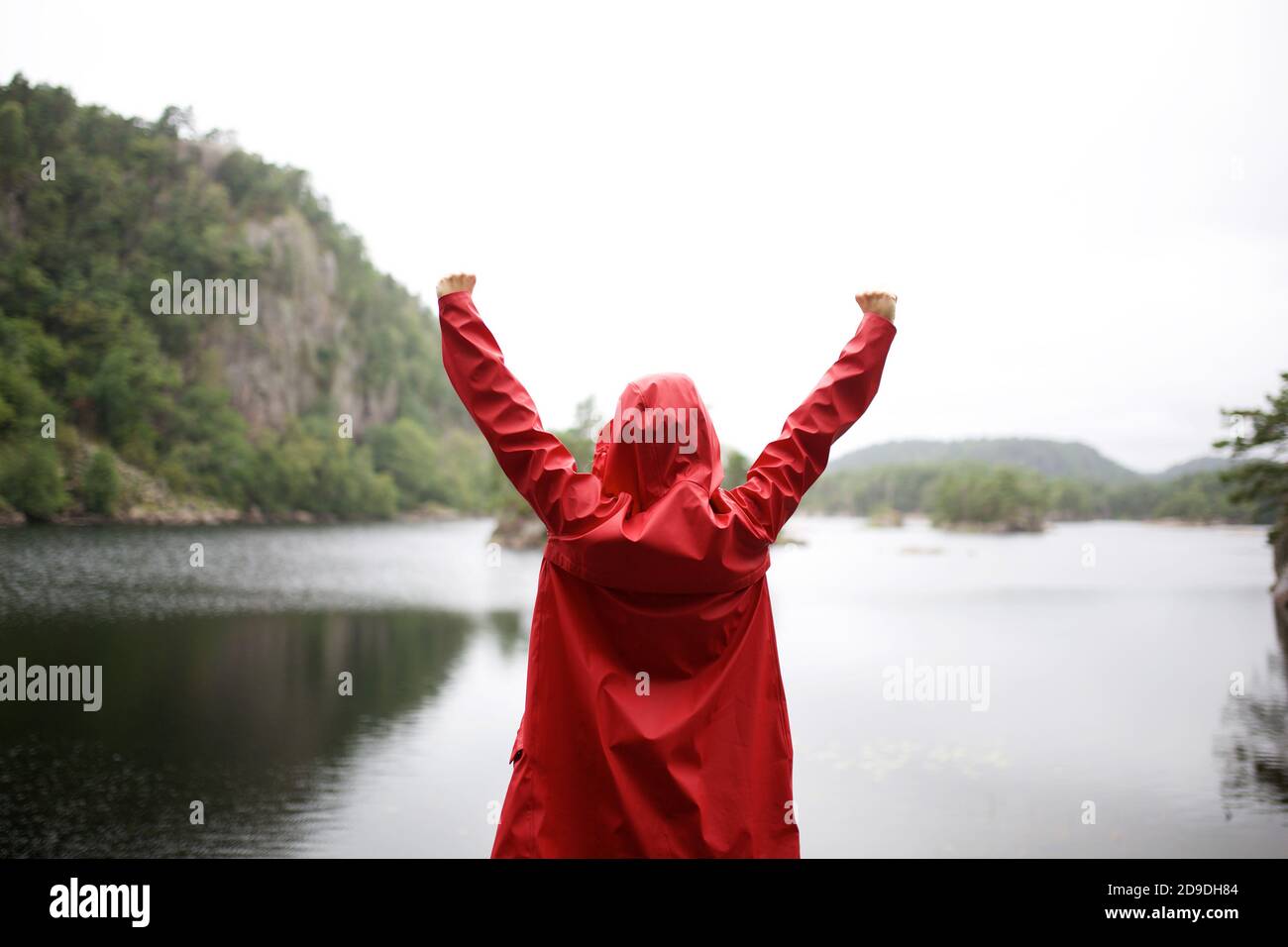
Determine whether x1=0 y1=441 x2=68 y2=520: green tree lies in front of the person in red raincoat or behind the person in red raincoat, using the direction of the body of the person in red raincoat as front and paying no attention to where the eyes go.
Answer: in front

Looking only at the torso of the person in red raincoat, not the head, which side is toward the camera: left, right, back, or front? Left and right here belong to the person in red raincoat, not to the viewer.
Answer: back

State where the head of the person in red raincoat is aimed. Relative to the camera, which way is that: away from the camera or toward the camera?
away from the camera

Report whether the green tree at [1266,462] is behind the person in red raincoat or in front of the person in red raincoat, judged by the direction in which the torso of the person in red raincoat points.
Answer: in front
